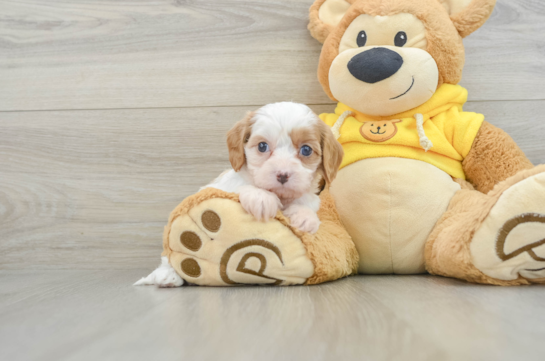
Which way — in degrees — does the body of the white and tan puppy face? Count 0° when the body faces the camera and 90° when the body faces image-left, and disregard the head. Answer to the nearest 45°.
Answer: approximately 315°

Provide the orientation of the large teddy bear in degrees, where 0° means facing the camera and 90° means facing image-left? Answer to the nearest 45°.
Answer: approximately 0°
